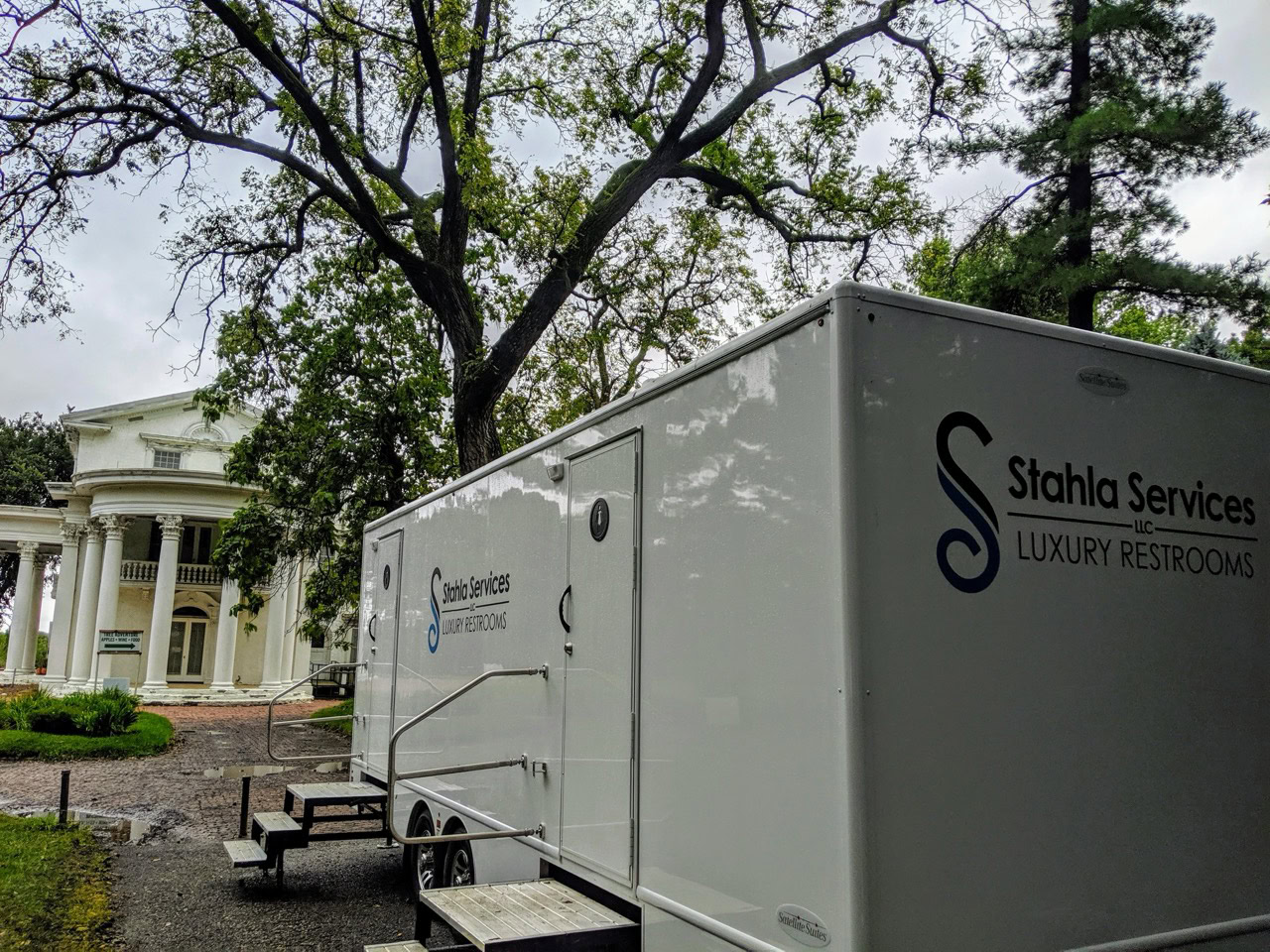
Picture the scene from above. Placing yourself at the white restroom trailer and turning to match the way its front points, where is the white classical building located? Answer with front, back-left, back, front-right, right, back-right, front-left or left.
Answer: back

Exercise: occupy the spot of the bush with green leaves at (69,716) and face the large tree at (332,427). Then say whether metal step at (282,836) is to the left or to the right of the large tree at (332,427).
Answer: right

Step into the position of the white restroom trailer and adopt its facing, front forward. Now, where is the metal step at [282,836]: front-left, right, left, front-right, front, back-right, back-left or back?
back

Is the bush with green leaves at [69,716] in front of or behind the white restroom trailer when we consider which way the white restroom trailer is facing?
behind

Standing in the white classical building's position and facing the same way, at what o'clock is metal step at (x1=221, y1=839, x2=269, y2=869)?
The metal step is roughly at 12 o'clock from the white classical building.

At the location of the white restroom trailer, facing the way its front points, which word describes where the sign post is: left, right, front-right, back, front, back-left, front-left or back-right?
back

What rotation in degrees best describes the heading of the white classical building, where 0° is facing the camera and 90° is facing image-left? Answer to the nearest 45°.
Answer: approximately 0°

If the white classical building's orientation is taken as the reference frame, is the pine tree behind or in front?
in front

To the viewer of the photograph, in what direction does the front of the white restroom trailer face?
facing the viewer and to the right of the viewer

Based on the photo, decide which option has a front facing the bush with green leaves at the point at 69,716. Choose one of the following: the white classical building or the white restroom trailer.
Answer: the white classical building

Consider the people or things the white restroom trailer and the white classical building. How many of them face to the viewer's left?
0

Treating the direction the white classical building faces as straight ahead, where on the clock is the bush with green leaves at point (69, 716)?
The bush with green leaves is roughly at 12 o'clock from the white classical building.

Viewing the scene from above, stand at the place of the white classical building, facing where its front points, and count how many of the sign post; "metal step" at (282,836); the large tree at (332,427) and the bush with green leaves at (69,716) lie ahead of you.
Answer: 4

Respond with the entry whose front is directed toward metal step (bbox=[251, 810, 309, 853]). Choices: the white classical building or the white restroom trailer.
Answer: the white classical building

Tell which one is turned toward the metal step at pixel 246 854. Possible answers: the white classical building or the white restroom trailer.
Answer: the white classical building
